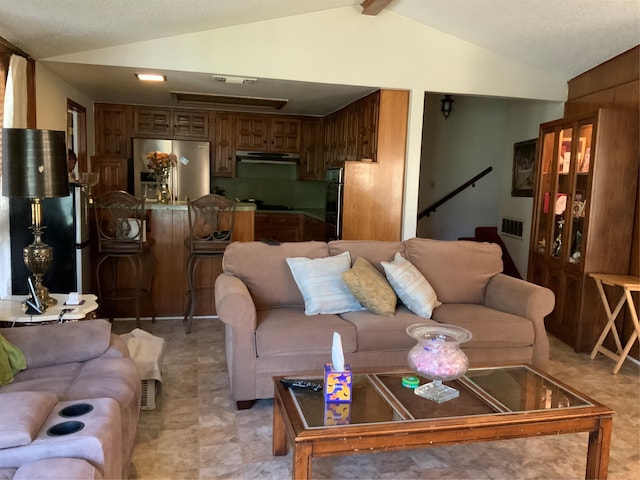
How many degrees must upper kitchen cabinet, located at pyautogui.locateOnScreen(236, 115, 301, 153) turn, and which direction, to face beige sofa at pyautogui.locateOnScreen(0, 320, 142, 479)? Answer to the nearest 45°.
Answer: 0° — it already faces it

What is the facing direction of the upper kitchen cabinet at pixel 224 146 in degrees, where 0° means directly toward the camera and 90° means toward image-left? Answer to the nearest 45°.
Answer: approximately 0°

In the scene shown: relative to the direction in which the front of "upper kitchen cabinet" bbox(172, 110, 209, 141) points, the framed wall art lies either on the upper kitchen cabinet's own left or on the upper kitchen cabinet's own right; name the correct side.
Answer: on the upper kitchen cabinet's own left

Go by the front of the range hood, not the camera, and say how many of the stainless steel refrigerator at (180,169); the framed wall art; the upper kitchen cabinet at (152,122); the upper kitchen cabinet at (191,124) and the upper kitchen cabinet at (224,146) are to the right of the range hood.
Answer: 4

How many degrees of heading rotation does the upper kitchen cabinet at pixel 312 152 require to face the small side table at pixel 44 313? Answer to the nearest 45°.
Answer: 0° — it already faces it
